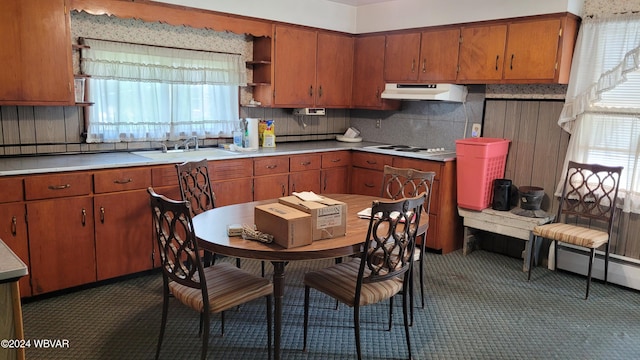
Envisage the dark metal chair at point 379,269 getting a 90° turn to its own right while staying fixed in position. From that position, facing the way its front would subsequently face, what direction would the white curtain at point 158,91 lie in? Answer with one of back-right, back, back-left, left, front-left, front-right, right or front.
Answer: left

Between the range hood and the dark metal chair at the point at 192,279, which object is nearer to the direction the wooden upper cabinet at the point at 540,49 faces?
the dark metal chair

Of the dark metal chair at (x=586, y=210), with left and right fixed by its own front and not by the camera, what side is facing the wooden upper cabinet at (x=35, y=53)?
front

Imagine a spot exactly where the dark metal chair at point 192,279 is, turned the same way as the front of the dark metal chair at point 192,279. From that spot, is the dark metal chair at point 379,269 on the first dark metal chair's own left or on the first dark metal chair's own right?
on the first dark metal chair's own right

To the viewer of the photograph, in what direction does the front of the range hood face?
facing the viewer and to the left of the viewer

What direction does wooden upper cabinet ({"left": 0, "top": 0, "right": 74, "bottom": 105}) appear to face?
toward the camera

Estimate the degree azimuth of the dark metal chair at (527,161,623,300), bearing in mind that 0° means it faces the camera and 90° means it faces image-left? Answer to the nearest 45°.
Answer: approximately 45°

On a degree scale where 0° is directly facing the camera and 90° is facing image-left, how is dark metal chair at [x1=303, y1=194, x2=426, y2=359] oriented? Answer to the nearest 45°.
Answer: approximately 135°

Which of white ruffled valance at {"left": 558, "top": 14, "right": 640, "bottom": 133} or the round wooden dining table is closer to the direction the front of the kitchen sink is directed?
the round wooden dining table

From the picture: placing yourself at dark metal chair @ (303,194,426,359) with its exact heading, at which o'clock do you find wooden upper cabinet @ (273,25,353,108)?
The wooden upper cabinet is roughly at 1 o'clock from the dark metal chair.

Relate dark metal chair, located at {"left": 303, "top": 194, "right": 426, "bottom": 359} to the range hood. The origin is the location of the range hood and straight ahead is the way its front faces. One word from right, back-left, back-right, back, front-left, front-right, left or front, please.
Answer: front-left

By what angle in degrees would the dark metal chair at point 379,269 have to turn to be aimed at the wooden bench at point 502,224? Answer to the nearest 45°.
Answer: approximately 90° to its right

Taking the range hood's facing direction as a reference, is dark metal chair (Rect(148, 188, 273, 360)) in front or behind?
in front

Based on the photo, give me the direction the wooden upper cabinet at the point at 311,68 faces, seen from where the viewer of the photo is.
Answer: facing the viewer and to the right of the viewer

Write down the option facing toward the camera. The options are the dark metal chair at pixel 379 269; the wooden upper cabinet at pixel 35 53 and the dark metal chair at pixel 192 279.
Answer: the wooden upper cabinet

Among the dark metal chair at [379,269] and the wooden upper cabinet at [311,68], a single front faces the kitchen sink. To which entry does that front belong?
the dark metal chair

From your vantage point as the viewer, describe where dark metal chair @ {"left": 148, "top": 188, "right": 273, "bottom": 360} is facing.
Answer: facing away from the viewer and to the right of the viewer

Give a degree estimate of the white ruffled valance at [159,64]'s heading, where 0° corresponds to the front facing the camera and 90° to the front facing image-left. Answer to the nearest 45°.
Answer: approximately 0°
